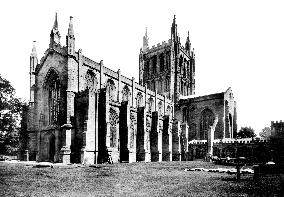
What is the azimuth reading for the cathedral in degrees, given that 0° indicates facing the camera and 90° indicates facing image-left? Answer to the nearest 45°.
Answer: approximately 45°
